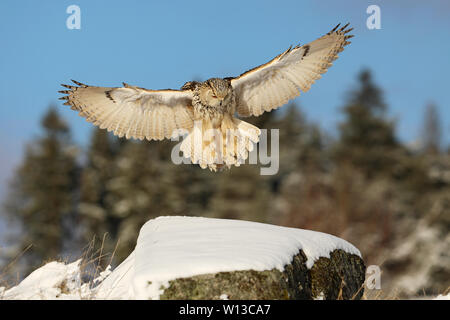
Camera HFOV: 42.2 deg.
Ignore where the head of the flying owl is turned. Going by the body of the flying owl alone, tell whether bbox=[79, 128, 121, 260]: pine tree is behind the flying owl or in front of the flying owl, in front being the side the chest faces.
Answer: behind

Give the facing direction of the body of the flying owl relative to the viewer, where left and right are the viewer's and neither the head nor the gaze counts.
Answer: facing the viewer

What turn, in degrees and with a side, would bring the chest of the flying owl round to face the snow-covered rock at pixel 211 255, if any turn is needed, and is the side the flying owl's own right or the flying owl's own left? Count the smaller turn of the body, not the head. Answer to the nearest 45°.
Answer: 0° — it already faces it

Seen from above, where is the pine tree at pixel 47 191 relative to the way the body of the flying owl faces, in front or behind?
behind

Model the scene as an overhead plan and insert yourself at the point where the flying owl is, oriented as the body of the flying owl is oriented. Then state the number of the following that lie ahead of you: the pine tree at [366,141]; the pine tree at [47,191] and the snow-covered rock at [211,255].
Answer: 1

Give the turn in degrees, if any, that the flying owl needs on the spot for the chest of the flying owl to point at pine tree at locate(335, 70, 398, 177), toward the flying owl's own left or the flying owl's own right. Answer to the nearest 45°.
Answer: approximately 180°

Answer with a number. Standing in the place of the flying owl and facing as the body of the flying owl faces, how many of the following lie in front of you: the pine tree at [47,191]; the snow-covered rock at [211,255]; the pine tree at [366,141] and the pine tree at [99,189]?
1
